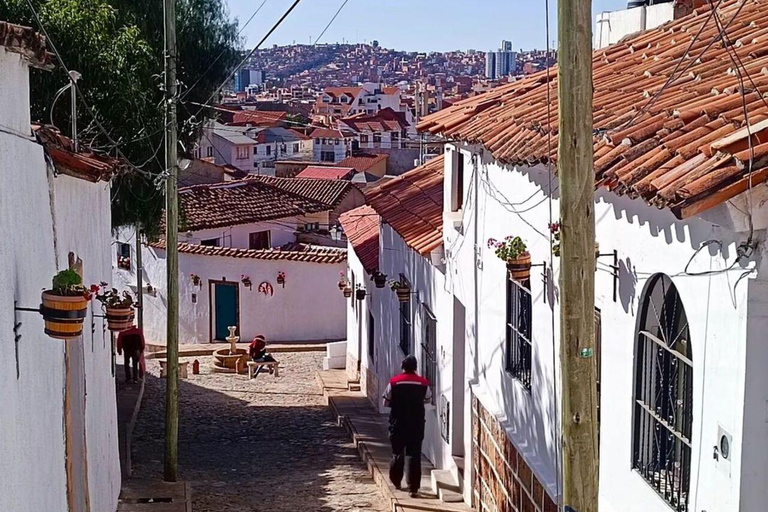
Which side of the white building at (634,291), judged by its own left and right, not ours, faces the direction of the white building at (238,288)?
right

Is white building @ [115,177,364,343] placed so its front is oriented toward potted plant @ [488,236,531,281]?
yes

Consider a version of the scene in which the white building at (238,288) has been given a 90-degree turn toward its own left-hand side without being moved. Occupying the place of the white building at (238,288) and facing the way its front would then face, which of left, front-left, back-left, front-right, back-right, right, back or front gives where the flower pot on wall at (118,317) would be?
right

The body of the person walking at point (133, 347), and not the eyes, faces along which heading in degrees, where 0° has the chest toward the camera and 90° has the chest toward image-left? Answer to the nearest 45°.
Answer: approximately 180°

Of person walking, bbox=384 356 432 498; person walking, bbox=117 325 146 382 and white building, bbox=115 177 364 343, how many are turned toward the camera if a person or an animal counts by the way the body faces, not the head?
1

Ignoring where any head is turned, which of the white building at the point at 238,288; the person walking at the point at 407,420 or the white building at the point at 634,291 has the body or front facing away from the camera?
the person walking

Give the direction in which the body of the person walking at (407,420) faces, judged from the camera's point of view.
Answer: away from the camera

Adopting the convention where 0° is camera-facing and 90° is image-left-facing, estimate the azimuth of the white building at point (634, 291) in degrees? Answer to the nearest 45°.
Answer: approximately 45°

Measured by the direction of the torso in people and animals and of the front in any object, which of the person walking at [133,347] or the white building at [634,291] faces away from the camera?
the person walking

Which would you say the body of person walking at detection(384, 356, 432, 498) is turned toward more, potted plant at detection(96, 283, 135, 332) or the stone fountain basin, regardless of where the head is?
the stone fountain basin

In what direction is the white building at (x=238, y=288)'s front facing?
toward the camera

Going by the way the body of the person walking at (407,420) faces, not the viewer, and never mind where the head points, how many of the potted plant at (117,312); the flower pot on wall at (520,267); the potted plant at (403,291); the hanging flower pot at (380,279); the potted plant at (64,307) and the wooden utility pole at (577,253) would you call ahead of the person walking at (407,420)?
2

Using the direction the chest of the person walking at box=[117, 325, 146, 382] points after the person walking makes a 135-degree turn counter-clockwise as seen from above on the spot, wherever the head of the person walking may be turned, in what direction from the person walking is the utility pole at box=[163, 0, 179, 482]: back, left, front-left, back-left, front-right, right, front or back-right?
front-left

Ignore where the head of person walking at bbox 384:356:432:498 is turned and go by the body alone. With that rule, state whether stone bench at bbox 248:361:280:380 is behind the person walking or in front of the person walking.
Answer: in front

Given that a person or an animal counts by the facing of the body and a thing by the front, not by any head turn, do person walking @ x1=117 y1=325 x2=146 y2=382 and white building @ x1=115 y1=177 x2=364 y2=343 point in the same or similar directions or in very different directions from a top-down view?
very different directions

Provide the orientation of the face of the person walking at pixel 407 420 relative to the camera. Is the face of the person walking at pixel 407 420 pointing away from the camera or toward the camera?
away from the camera
